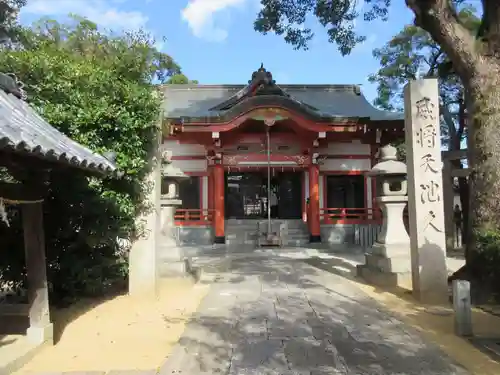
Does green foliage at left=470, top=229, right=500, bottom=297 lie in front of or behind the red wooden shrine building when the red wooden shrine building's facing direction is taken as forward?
in front

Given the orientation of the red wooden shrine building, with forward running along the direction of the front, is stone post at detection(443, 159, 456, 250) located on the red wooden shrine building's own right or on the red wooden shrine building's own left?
on the red wooden shrine building's own left

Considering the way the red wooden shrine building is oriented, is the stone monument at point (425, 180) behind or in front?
in front

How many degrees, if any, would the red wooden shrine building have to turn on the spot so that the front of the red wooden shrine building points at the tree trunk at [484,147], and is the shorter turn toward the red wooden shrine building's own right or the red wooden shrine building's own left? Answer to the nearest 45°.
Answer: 0° — it already faces it

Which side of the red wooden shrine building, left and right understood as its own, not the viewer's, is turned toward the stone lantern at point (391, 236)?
front

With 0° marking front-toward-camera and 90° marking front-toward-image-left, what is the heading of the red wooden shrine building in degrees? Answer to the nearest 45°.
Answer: approximately 0°
